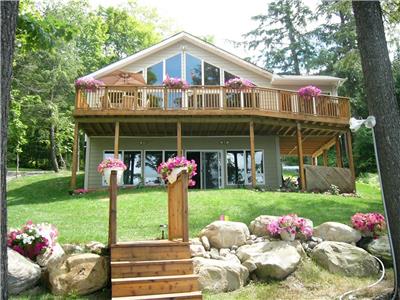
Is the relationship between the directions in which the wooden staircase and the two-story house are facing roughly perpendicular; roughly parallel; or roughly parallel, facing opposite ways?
roughly parallel

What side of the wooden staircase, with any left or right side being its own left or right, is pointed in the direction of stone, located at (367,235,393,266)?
left

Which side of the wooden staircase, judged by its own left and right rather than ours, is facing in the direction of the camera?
front

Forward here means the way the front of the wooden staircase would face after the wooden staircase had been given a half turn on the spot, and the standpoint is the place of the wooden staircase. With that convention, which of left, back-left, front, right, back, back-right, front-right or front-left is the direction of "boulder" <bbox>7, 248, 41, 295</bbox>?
left

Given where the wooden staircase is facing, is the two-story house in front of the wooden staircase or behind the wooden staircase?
behind

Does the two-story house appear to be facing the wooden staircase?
yes

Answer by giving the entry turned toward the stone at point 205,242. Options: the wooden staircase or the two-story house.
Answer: the two-story house

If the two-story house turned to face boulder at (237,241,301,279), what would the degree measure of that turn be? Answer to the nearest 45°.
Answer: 0° — it already faces it

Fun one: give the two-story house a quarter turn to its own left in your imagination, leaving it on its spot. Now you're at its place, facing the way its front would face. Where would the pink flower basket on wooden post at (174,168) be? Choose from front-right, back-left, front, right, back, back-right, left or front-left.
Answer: right

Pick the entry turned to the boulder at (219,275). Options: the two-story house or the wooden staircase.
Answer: the two-story house

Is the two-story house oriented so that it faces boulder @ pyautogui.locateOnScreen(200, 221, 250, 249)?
yes

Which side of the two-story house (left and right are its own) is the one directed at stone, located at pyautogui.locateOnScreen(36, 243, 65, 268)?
front

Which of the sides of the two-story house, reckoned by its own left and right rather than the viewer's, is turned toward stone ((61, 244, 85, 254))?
front

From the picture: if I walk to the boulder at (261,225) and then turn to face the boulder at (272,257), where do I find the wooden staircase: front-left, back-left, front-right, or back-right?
front-right

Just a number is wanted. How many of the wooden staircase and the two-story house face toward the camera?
2

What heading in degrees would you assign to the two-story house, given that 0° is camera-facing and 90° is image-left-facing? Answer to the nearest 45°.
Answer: approximately 0°

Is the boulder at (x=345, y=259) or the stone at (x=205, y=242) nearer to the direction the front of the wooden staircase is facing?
the boulder
